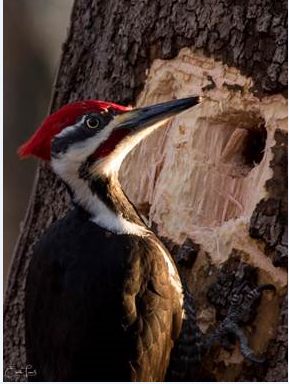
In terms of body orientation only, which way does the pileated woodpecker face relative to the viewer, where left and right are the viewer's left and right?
facing away from the viewer and to the right of the viewer
